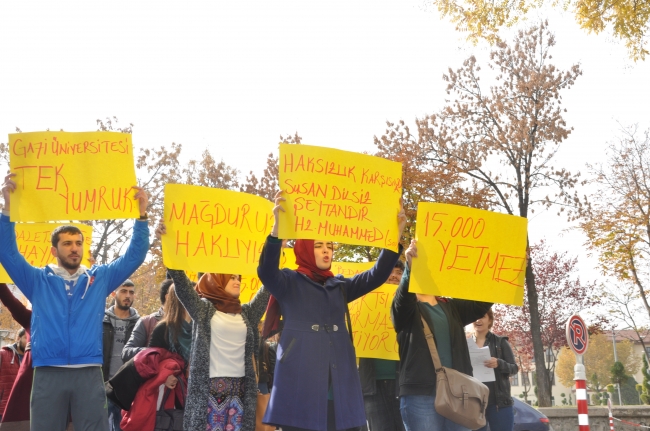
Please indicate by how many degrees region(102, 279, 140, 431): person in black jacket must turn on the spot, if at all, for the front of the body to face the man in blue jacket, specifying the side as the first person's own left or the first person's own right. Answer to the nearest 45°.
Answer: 0° — they already face them

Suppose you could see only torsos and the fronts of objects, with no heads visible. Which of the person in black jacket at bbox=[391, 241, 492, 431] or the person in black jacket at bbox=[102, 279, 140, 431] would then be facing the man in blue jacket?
the person in black jacket at bbox=[102, 279, 140, 431]

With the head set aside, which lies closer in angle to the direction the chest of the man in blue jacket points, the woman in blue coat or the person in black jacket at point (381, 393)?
the woman in blue coat

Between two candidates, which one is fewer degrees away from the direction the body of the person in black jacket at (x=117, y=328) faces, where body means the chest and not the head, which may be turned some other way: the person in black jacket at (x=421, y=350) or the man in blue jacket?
the man in blue jacket

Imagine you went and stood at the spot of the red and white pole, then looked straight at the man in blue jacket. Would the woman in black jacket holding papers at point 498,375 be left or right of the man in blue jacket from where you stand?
right

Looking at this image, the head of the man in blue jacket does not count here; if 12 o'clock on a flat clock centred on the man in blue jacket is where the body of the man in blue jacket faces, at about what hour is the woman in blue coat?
The woman in blue coat is roughly at 10 o'clock from the man in blue jacket.

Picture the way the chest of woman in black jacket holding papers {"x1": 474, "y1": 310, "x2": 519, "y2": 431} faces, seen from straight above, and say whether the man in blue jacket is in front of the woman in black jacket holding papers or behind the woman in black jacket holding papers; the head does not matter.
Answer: in front
